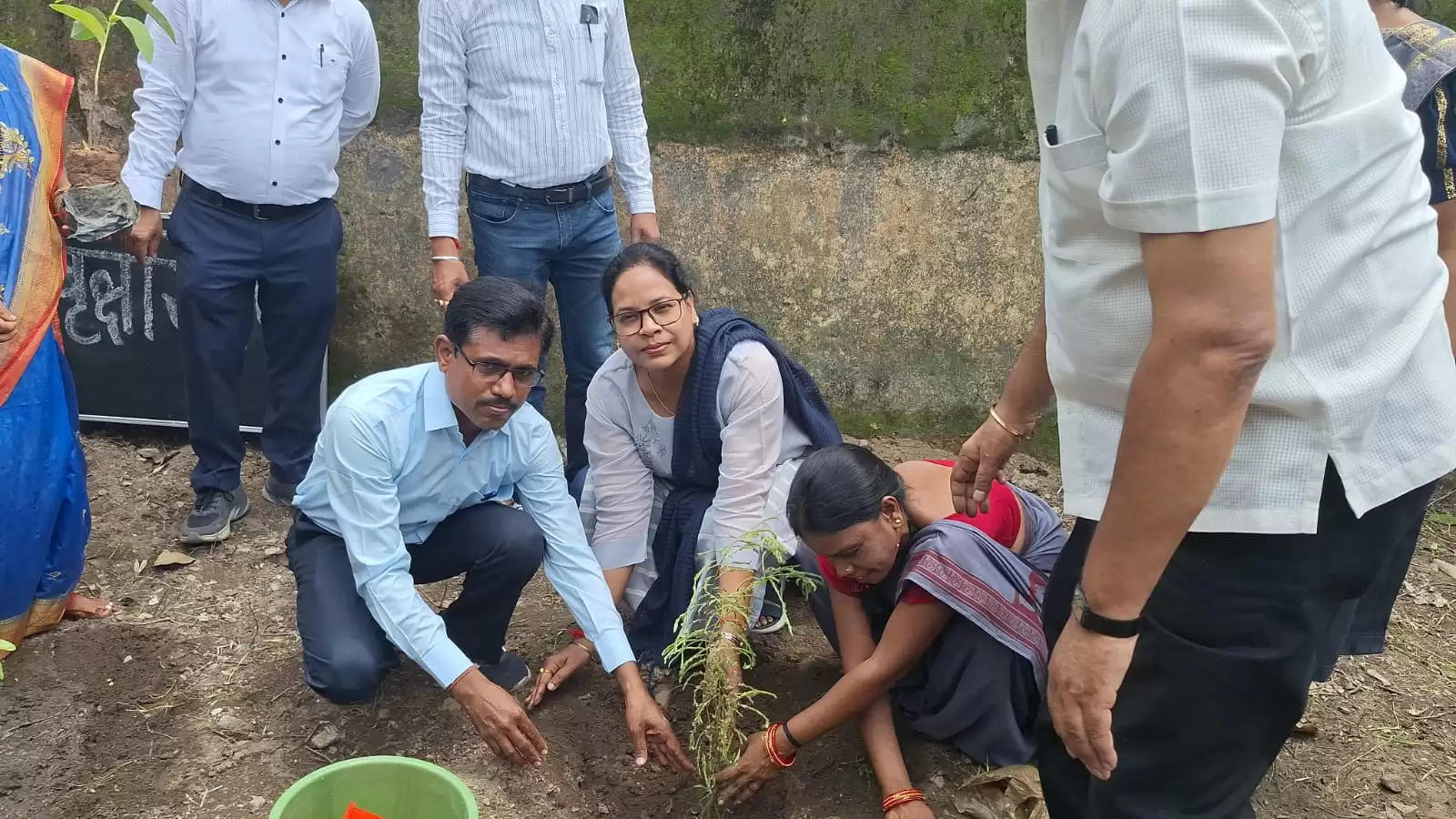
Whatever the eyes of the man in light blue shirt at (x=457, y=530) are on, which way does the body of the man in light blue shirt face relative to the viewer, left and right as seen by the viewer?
facing the viewer and to the right of the viewer

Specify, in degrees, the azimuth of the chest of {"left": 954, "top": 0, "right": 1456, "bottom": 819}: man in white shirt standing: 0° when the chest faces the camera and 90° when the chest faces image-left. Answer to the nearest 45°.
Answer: approximately 90°

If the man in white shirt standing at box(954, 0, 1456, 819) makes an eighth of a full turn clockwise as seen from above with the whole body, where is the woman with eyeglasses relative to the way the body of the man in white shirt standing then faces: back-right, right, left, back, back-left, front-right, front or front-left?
front

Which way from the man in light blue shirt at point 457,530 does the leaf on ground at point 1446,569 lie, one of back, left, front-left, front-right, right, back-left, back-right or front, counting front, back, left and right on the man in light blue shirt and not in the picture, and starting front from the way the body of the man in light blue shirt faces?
front-left

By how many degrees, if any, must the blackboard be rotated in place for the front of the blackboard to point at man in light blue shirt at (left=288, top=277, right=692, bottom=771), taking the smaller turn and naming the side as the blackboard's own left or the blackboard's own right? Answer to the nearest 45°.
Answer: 0° — it already faces them

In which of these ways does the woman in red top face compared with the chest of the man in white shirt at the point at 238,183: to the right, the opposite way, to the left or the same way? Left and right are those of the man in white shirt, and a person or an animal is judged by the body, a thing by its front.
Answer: to the right

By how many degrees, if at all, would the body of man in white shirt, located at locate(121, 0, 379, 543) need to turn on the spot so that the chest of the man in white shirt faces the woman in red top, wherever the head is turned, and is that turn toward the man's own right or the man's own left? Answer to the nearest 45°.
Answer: approximately 45° to the man's own left

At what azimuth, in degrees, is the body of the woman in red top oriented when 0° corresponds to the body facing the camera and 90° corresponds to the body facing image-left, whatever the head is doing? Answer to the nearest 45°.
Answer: approximately 45°

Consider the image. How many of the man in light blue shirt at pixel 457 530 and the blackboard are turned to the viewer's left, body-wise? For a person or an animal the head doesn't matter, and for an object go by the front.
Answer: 0

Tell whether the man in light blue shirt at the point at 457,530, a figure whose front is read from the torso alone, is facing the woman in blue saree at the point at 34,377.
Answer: no

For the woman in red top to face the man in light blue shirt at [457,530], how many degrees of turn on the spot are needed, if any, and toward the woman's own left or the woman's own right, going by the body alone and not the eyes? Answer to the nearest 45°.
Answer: approximately 45° to the woman's own right

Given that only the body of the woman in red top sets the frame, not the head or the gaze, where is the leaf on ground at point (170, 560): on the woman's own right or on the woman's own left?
on the woman's own right

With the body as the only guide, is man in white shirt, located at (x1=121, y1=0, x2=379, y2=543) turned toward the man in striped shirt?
no

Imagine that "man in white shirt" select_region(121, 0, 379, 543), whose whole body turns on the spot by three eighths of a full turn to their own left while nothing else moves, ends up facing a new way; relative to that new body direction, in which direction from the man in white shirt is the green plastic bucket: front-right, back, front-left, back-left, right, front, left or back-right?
back-right

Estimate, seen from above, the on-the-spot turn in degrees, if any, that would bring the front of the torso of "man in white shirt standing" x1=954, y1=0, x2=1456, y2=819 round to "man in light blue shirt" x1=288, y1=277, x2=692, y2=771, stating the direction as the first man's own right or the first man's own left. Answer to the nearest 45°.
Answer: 0° — they already face them

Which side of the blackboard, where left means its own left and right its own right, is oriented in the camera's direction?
front
